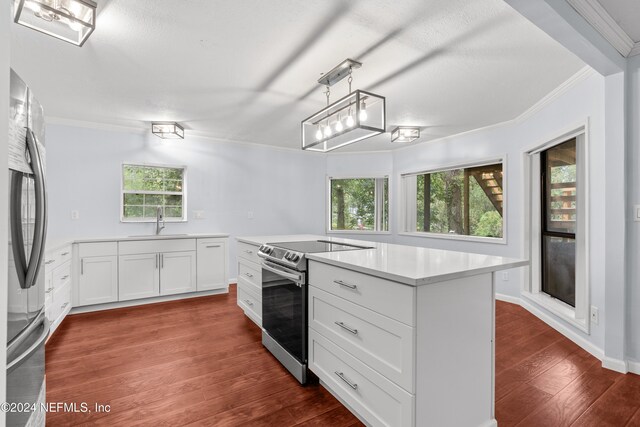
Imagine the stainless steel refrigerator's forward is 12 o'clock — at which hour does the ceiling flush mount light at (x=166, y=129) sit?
The ceiling flush mount light is roughly at 10 o'clock from the stainless steel refrigerator.

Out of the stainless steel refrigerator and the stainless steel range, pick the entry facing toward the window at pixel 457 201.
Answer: the stainless steel refrigerator

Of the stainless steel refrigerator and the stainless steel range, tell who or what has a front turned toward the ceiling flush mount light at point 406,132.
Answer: the stainless steel refrigerator

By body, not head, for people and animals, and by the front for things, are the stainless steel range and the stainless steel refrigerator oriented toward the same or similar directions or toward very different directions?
very different directions

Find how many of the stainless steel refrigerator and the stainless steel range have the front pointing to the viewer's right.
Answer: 1

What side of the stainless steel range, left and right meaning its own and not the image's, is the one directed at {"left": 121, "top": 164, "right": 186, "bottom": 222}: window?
right

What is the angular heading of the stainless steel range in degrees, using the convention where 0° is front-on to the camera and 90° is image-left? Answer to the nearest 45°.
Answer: approximately 45°

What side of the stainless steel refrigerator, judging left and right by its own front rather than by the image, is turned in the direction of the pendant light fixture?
front

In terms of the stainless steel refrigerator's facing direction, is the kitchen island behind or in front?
in front

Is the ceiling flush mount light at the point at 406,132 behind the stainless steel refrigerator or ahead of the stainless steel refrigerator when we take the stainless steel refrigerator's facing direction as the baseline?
ahead

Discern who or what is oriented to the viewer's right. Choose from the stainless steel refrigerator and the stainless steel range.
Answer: the stainless steel refrigerator

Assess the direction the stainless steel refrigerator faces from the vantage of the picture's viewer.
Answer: facing to the right of the viewer

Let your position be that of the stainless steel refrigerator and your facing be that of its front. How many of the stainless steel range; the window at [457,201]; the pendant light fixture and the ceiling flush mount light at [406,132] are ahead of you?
4
